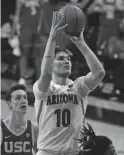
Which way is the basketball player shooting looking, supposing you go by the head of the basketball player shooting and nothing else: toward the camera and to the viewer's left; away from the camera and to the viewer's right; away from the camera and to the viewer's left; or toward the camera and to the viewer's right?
toward the camera and to the viewer's right

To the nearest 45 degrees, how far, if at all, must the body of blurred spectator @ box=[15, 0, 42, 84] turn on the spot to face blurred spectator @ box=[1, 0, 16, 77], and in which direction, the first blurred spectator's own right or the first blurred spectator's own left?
approximately 135° to the first blurred spectator's own right

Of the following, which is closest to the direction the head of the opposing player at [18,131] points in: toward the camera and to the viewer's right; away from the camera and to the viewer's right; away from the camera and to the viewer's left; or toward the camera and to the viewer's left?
toward the camera and to the viewer's right

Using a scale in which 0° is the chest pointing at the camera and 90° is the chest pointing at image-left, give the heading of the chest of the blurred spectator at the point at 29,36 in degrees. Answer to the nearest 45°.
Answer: approximately 0°

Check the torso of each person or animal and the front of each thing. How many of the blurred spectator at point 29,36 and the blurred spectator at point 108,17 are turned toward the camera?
2

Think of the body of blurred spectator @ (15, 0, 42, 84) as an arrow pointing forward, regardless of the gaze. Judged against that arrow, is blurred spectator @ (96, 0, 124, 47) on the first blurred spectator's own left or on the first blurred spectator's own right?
on the first blurred spectator's own left

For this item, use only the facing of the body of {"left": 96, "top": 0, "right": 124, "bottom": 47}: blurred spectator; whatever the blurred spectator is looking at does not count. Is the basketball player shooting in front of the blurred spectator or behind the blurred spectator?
in front

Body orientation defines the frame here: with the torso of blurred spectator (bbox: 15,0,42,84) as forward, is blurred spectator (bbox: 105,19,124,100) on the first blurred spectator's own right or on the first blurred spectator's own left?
on the first blurred spectator's own left

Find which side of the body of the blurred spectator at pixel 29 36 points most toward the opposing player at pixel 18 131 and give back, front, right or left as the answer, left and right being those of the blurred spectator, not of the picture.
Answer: front

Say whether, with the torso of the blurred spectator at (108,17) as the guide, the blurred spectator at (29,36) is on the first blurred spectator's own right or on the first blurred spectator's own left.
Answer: on the first blurred spectator's own right
